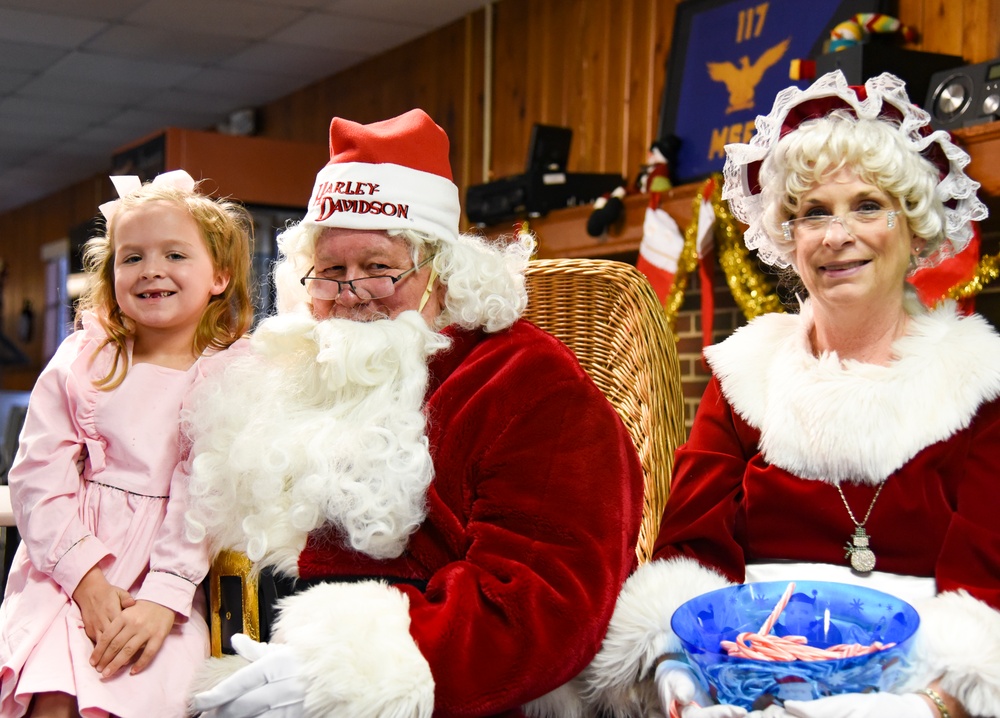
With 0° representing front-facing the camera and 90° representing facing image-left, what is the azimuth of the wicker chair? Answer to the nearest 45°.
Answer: approximately 45°

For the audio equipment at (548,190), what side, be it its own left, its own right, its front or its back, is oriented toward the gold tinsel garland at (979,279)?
left

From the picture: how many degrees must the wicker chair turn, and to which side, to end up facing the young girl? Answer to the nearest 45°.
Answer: approximately 45° to its right

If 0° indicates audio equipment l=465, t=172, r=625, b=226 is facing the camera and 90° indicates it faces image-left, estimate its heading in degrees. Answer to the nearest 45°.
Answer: approximately 45°
